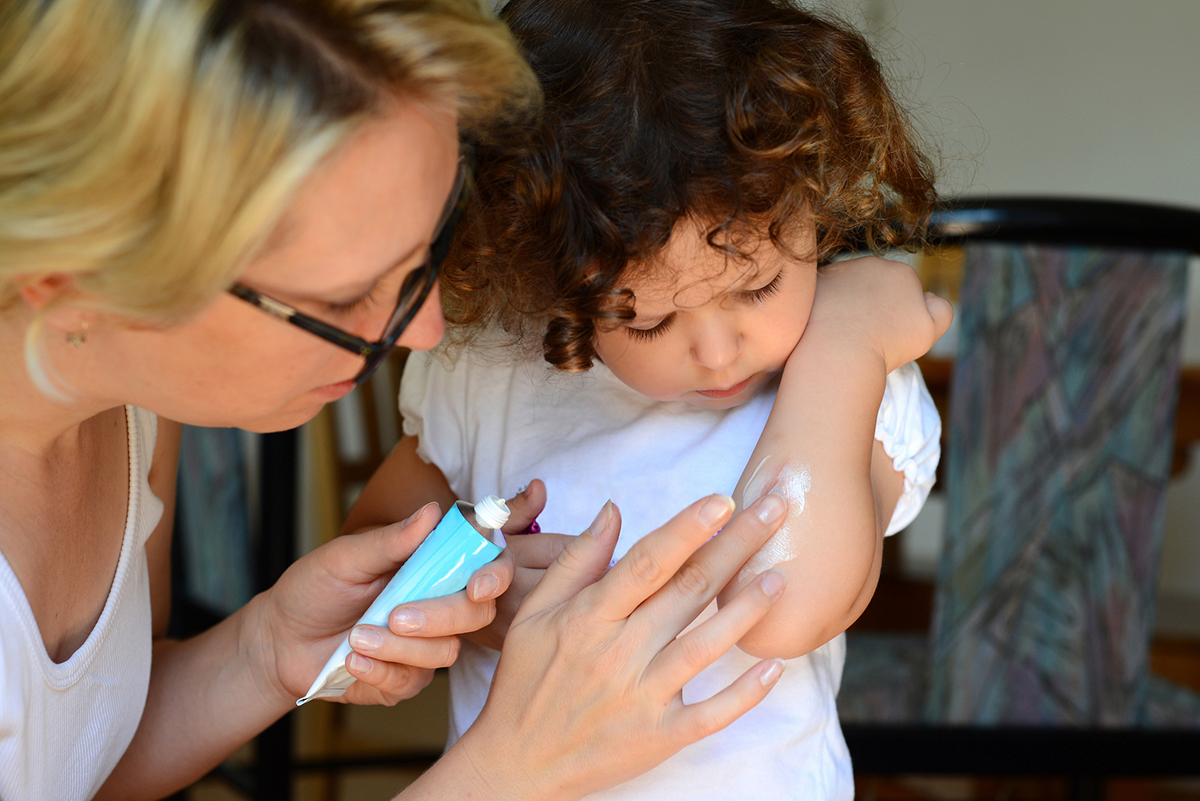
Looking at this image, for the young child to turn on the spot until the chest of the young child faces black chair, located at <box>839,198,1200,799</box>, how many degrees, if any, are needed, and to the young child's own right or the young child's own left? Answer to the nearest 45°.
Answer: approximately 135° to the young child's own left

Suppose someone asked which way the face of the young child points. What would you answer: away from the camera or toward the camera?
toward the camera

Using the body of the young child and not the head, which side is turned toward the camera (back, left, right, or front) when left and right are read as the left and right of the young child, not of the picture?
front

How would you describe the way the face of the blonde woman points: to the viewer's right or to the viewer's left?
to the viewer's right
